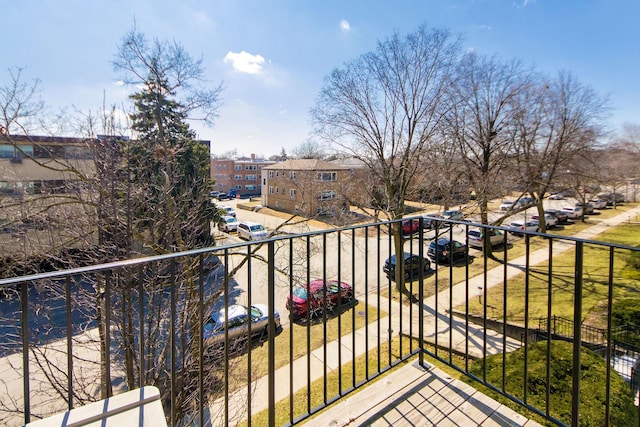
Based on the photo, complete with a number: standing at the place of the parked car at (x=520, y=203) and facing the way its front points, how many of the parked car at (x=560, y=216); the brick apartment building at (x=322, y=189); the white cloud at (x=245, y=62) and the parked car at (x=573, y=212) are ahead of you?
2

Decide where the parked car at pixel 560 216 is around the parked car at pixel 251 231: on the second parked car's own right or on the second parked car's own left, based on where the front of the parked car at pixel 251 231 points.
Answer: on the second parked car's own left

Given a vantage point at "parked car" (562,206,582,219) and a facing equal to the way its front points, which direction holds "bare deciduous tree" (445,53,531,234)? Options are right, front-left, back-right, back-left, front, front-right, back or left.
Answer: back-right

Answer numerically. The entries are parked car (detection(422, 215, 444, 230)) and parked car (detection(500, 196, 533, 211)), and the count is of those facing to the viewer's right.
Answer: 0

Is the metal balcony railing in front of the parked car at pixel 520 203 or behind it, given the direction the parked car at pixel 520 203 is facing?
in front

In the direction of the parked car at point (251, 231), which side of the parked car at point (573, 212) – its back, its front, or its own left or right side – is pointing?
back

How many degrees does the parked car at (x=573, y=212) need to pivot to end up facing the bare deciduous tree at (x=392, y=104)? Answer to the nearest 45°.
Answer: approximately 135° to its right

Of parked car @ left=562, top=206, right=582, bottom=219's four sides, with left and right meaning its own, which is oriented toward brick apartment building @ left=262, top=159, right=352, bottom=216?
back

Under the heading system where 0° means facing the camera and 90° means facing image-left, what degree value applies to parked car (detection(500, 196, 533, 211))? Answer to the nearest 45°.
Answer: approximately 45°
